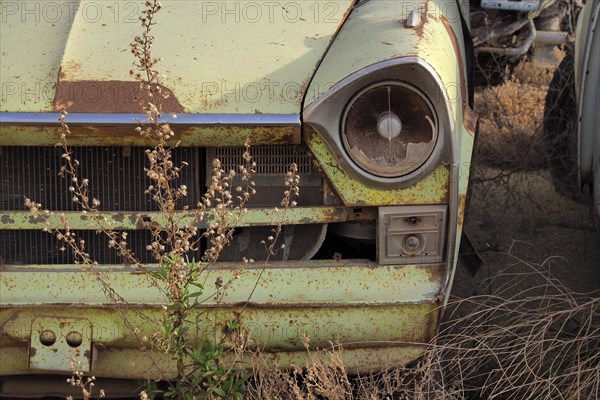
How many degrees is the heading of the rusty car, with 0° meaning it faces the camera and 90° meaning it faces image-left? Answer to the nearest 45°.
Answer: approximately 0°

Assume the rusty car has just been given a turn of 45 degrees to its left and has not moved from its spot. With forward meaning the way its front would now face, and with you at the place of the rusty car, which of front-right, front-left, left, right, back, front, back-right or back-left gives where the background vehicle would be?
left
